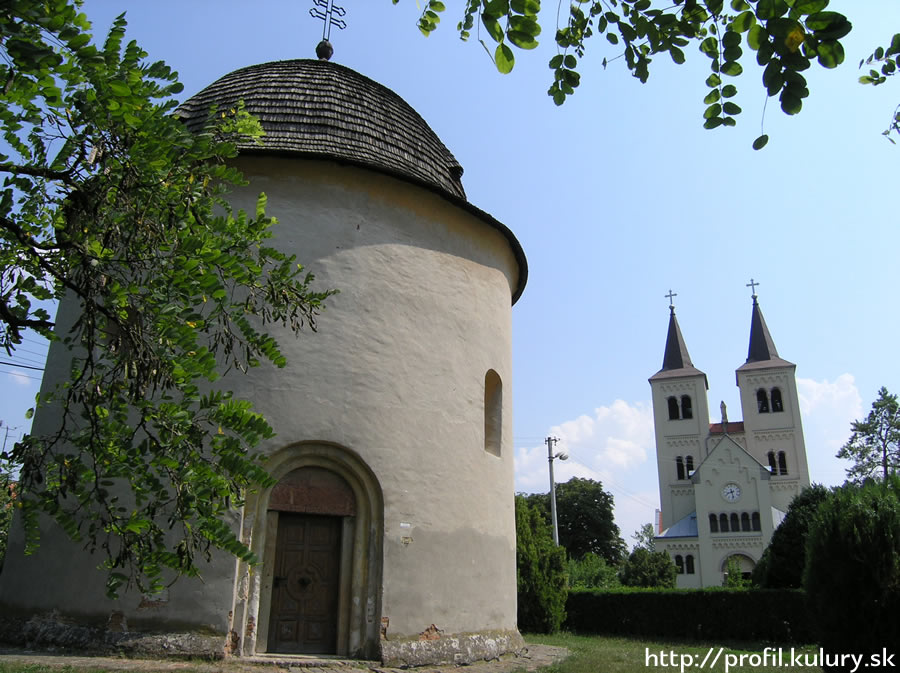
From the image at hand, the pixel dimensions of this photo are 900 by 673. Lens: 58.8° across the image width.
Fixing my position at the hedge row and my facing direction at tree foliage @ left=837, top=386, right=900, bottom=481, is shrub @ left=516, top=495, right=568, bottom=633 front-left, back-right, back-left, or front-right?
back-left

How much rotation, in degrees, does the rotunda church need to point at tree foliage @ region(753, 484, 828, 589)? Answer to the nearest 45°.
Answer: approximately 135° to its left

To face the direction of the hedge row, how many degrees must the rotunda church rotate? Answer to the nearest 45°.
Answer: approximately 135° to its left

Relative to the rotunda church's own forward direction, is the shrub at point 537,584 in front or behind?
behind

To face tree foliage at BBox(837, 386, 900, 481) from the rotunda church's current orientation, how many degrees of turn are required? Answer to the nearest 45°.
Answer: approximately 135° to its left

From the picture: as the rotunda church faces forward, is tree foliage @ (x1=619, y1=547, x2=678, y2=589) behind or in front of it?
behind

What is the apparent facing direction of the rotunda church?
toward the camera

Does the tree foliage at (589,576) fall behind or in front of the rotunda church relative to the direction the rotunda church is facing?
behind
